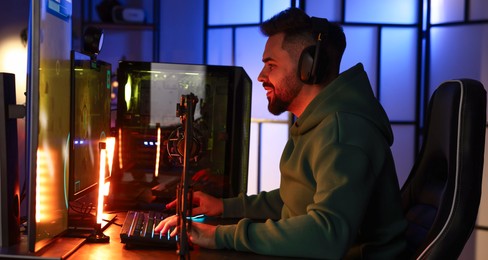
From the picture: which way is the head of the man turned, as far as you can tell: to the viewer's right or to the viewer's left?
to the viewer's left

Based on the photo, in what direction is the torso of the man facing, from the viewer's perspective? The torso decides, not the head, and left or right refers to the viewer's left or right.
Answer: facing to the left of the viewer

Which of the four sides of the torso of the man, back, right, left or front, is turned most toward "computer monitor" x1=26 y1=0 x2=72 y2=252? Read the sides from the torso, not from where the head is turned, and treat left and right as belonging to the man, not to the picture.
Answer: front

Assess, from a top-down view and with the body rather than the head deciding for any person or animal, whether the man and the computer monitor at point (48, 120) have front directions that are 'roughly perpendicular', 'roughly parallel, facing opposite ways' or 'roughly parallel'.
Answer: roughly parallel, facing opposite ways

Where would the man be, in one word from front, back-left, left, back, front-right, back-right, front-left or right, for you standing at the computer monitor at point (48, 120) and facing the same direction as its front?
front

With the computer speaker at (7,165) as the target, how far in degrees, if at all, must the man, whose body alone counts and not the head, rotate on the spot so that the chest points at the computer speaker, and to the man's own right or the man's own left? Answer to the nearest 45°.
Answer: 0° — they already face it

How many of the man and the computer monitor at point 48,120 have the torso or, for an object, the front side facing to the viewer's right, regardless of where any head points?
1

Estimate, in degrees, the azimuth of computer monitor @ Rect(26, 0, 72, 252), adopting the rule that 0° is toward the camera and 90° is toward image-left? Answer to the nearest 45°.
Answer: approximately 270°
